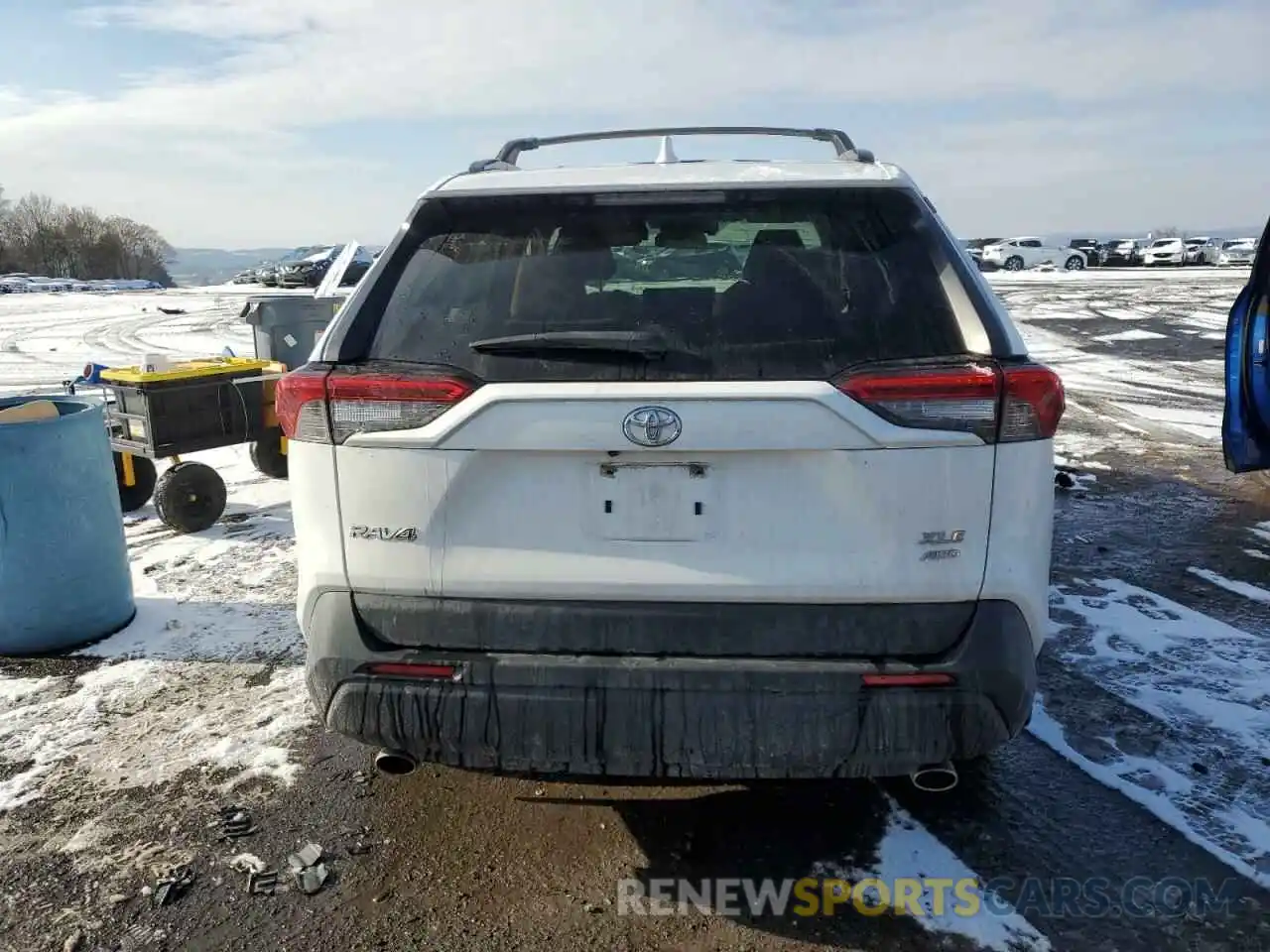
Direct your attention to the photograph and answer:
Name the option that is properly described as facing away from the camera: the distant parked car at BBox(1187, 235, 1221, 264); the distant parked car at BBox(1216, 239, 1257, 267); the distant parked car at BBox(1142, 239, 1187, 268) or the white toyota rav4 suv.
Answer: the white toyota rav4 suv

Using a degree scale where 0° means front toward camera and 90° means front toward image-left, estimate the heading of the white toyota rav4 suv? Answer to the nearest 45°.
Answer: approximately 180°

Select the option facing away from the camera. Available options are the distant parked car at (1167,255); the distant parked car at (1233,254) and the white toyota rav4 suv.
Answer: the white toyota rav4 suv

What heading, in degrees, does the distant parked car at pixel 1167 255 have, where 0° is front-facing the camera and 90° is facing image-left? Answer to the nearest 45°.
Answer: approximately 45°
